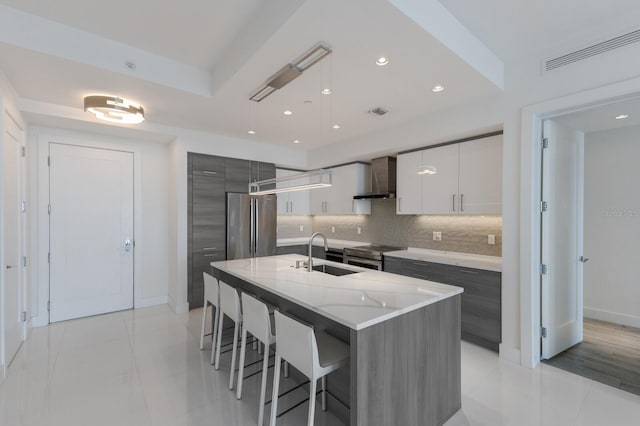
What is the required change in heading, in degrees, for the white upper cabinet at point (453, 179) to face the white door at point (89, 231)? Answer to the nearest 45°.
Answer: approximately 45° to its right

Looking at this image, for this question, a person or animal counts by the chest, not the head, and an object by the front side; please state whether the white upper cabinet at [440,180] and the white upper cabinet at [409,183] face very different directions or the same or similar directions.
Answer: same or similar directions

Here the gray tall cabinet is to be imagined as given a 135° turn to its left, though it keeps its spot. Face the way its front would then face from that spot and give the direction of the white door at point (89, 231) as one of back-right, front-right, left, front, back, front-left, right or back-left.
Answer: left

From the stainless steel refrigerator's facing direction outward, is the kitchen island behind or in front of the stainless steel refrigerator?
in front

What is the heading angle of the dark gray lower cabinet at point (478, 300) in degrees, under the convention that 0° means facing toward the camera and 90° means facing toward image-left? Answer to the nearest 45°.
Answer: approximately 45°

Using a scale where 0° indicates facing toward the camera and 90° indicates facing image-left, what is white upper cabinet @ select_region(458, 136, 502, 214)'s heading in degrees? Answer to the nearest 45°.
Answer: approximately 45°

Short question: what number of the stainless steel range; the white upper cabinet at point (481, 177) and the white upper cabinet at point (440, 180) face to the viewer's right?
0

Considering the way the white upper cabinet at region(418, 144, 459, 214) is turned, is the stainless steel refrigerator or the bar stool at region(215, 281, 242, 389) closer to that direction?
the bar stool

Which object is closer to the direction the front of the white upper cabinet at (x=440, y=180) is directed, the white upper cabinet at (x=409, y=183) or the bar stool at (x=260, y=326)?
the bar stool

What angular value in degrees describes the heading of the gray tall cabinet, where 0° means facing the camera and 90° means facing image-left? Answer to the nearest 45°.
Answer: approximately 315°

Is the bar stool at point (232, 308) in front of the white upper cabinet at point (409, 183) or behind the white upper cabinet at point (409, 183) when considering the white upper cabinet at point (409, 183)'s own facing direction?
in front

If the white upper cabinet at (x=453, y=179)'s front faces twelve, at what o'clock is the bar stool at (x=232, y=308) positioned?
The bar stool is roughly at 12 o'clock from the white upper cabinet.
